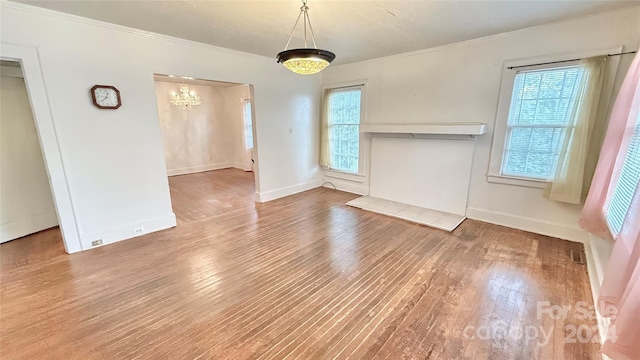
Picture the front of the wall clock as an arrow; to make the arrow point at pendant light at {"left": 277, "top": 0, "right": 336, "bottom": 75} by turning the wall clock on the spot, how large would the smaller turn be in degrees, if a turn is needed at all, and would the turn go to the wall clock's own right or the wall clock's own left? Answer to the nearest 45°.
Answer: approximately 45° to the wall clock's own left

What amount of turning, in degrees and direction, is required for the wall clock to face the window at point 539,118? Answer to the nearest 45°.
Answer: approximately 45° to its left

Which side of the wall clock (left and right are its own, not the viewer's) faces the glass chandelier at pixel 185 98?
back

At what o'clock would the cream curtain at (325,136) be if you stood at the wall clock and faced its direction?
The cream curtain is roughly at 9 o'clock from the wall clock.

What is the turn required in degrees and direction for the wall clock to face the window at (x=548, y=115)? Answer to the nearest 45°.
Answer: approximately 45° to its left

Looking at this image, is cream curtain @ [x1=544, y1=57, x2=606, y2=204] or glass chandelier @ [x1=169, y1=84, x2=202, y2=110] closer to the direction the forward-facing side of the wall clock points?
the cream curtain

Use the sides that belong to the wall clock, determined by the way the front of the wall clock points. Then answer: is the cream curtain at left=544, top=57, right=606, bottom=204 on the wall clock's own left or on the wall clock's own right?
on the wall clock's own left

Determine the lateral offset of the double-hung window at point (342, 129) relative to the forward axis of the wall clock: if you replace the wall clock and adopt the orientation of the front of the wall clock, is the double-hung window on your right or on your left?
on your left

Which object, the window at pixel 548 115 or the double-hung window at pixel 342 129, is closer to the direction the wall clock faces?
the window

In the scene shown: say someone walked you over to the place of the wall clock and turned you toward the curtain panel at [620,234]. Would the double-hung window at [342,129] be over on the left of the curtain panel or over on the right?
left

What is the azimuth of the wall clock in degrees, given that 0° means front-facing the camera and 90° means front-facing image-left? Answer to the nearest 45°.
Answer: approximately 0°
